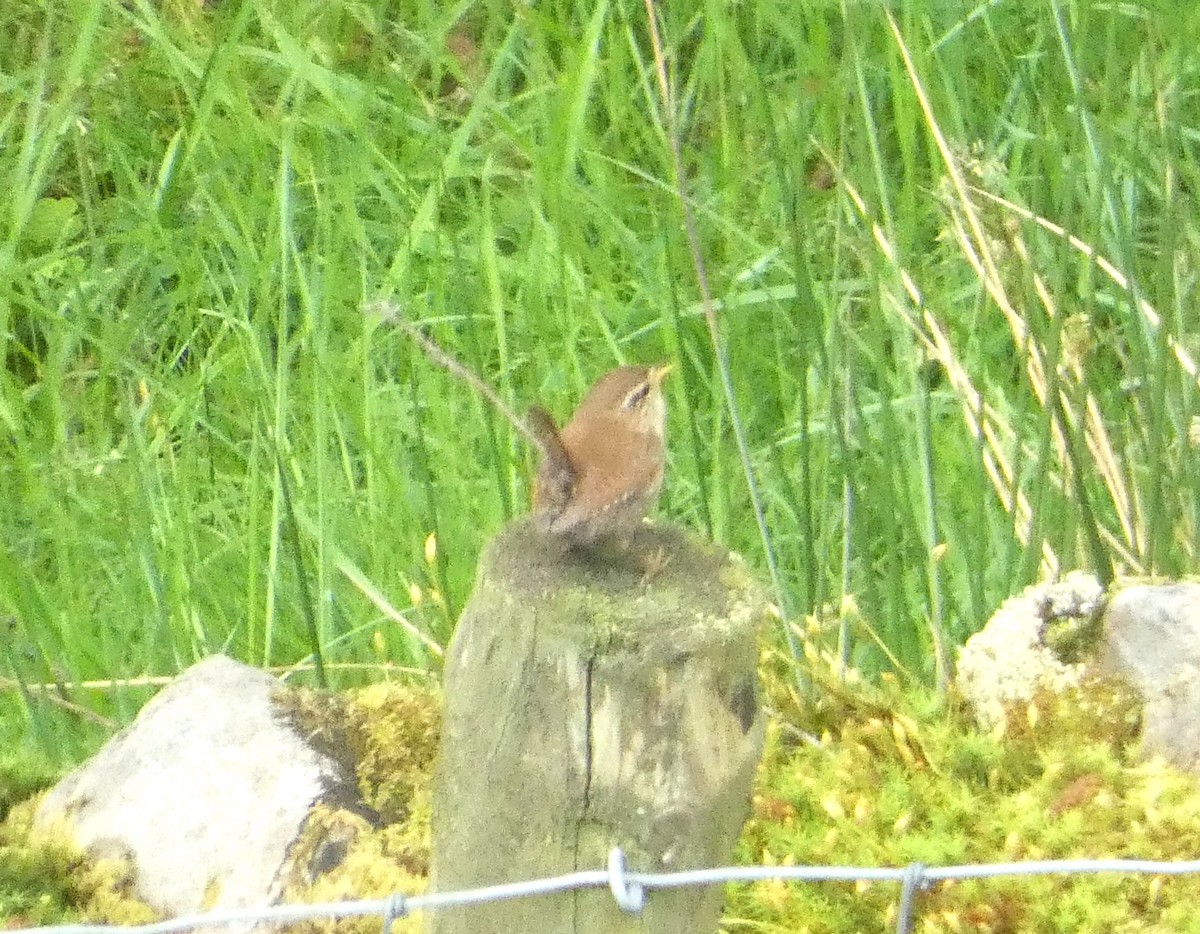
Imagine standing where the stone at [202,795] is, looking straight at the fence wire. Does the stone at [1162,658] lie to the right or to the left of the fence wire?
left

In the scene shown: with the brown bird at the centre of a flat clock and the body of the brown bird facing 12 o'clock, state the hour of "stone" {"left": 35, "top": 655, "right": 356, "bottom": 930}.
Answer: The stone is roughly at 7 o'clock from the brown bird.

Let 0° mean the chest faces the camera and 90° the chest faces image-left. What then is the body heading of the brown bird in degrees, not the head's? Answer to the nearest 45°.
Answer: approximately 270°
